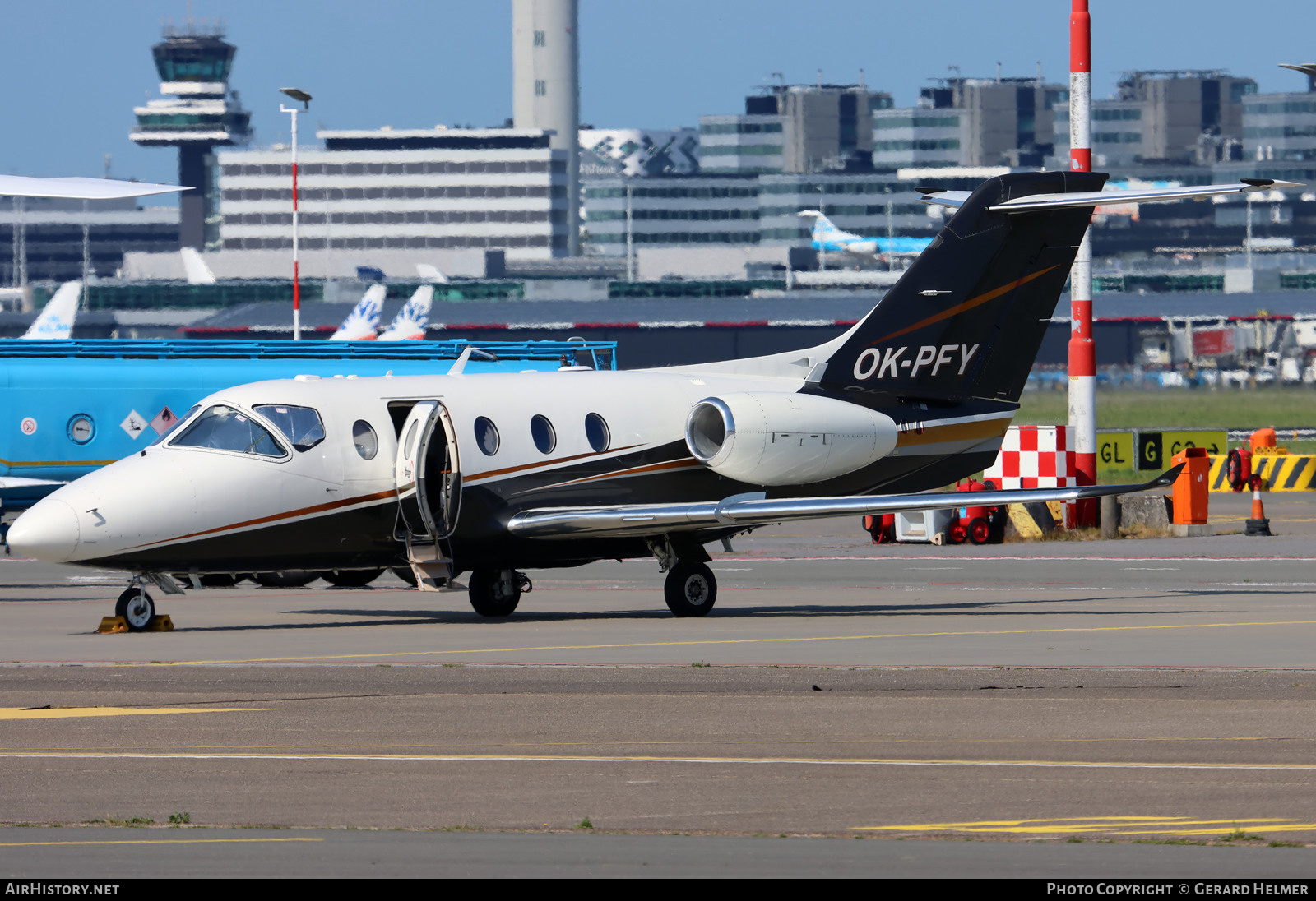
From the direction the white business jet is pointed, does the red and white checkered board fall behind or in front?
behind

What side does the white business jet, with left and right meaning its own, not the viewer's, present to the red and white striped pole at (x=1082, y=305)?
back

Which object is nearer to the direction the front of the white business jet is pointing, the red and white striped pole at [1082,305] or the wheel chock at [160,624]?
the wheel chock

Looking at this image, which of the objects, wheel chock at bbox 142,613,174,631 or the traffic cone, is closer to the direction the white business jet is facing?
the wheel chock

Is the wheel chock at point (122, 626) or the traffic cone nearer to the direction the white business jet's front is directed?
the wheel chock

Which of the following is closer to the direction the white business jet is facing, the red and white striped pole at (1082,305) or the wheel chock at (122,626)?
the wheel chock

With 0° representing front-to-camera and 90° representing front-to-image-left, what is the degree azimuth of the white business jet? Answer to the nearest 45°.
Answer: approximately 45°
